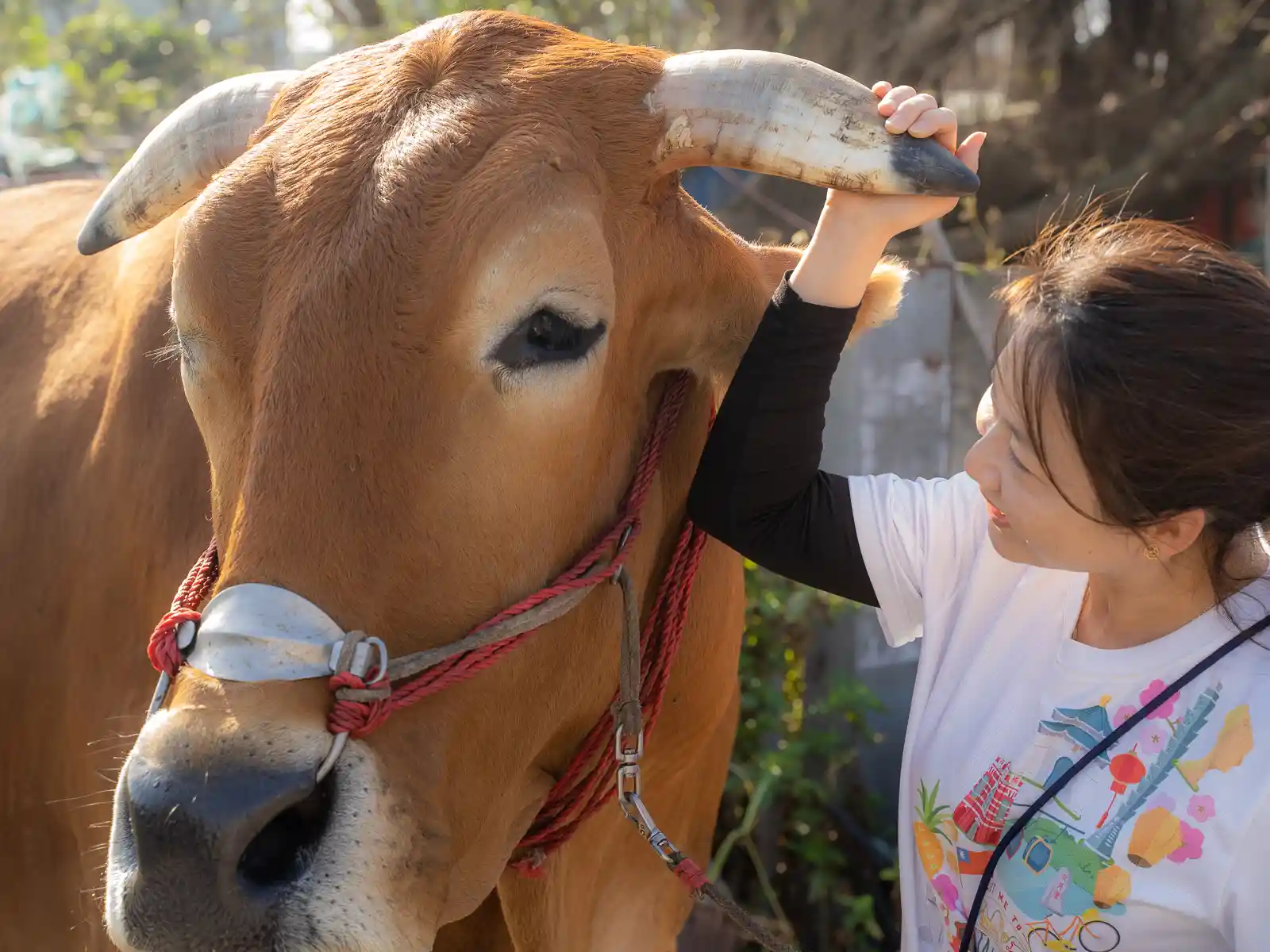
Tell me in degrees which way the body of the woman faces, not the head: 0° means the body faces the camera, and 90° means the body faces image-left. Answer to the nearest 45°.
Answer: approximately 45°

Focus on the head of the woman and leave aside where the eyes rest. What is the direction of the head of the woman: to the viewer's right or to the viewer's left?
to the viewer's left

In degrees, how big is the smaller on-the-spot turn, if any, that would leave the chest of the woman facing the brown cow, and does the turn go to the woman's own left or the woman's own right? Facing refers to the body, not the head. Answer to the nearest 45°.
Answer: approximately 45° to the woman's own right
